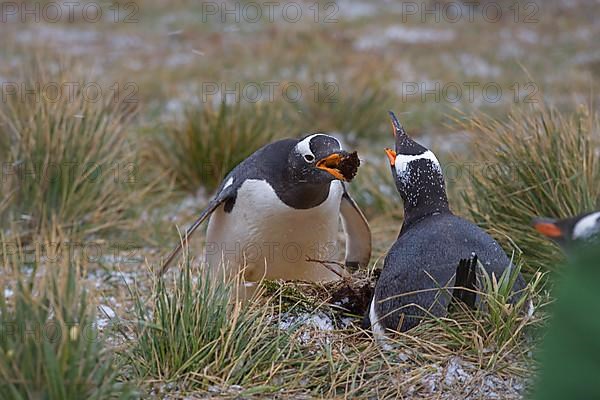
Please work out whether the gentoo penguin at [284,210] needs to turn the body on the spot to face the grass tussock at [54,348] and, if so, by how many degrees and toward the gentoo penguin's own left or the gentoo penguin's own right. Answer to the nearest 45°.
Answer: approximately 45° to the gentoo penguin's own right

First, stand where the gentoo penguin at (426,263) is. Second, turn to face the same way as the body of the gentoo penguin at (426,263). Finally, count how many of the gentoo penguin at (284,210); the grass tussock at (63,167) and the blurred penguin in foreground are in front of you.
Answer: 2

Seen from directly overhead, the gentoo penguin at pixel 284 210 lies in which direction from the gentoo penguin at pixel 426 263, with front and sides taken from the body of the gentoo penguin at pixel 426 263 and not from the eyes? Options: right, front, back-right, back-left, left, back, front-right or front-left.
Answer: front

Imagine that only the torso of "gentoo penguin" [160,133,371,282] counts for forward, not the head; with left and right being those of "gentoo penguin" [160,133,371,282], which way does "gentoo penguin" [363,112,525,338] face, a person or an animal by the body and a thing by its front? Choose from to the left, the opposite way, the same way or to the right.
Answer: the opposite way

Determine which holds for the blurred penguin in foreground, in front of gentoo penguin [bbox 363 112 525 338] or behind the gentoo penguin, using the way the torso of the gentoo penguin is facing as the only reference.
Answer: behind

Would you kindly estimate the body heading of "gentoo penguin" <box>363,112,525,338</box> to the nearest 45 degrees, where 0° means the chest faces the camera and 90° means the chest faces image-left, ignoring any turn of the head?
approximately 135°

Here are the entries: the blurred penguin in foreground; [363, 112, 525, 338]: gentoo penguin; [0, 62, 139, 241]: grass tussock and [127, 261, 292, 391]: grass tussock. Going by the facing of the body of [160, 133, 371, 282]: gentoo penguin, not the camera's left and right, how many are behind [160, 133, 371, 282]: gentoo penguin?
1

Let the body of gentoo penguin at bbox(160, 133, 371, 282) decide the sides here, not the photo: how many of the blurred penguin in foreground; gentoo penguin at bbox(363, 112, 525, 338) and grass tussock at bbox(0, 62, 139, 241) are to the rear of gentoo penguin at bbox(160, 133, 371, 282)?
1
